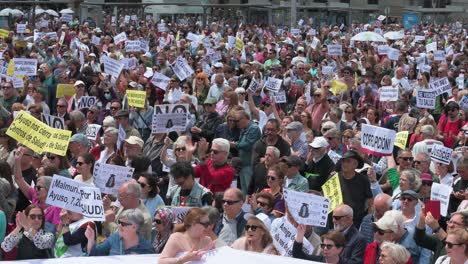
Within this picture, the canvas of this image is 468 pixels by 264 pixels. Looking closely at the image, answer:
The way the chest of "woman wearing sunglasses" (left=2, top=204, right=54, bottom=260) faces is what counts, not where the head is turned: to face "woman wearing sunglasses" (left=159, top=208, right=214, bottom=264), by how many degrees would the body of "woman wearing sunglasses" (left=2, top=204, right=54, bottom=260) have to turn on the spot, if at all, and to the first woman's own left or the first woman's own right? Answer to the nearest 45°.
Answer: approximately 45° to the first woman's own left

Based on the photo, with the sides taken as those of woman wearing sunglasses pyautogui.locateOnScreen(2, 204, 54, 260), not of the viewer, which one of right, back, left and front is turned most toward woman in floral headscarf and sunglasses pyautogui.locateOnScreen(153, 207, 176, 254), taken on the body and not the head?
left

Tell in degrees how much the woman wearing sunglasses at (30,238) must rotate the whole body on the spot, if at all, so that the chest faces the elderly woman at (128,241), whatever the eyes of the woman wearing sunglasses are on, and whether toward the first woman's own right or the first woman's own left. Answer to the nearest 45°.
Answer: approximately 45° to the first woman's own left

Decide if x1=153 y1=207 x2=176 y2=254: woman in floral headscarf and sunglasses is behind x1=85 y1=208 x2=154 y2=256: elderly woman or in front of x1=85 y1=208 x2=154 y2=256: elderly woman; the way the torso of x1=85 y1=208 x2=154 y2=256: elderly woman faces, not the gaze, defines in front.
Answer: behind

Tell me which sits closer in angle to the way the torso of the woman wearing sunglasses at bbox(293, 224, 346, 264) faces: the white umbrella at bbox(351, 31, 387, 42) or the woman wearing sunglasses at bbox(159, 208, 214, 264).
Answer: the woman wearing sunglasses

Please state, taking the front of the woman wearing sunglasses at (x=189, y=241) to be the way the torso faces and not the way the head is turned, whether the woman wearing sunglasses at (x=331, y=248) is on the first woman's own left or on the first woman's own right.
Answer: on the first woman's own left

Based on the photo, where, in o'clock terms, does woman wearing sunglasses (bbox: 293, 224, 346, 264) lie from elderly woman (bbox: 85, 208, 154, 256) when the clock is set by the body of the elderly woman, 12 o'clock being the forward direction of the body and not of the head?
The woman wearing sunglasses is roughly at 8 o'clock from the elderly woman.

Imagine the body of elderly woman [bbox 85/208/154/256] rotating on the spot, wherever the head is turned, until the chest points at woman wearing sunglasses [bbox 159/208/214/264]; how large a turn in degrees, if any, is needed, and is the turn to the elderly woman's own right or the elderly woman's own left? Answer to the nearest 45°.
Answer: approximately 90° to the elderly woman's own left
